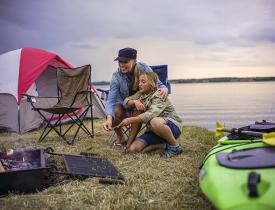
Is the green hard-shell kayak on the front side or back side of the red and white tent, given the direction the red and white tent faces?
on the front side

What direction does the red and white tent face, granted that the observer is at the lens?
facing the viewer and to the right of the viewer

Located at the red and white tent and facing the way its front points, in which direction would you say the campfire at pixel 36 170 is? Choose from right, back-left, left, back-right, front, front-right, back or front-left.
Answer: front-right

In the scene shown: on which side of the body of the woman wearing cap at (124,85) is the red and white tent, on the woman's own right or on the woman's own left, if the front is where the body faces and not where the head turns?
on the woman's own right

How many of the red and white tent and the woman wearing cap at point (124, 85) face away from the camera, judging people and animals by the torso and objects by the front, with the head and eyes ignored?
0

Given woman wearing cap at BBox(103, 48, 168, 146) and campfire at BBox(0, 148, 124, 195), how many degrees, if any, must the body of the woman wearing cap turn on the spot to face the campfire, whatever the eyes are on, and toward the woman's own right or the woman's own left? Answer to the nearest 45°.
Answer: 0° — they already face it
